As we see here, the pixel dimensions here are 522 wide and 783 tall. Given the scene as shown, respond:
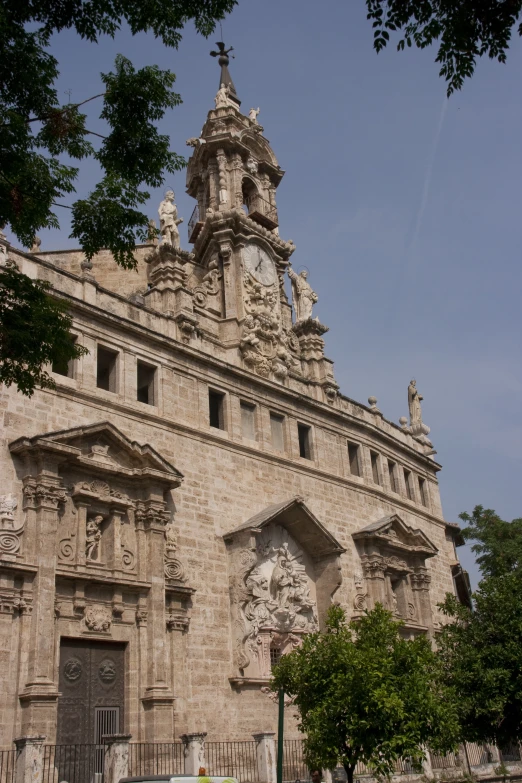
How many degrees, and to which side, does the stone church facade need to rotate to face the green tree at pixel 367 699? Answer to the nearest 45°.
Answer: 0° — it already faces it

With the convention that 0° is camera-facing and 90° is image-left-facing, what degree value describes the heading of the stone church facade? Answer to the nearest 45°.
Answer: approximately 315°
